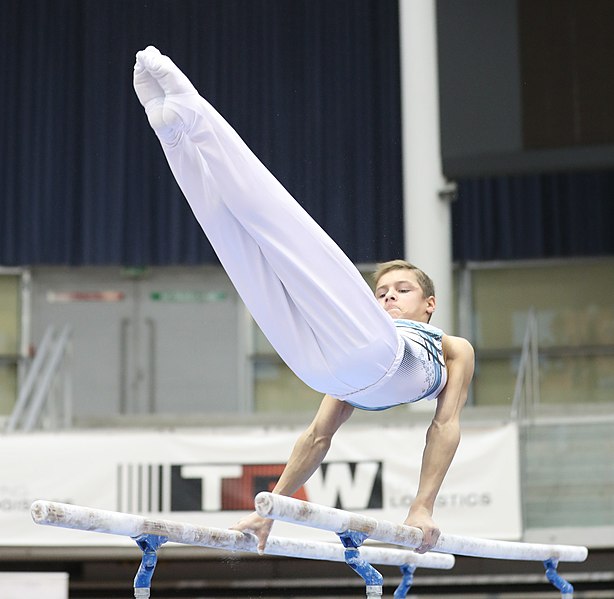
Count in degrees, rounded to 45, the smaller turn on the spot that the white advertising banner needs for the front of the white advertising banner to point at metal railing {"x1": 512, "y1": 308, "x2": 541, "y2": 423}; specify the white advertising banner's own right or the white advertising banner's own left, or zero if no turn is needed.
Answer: approximately 90° to the white advertising banner's own left

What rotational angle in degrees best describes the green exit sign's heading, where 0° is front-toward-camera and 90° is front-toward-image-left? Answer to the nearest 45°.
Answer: approximately 0°

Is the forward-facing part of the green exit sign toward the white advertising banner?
yes

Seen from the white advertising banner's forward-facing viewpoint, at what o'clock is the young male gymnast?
The young male gymnast is roughly at 12 o'clock from the white advertising banner.

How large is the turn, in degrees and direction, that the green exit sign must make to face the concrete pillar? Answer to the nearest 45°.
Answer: approximately 45° to its left

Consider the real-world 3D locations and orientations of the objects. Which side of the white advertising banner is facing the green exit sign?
back

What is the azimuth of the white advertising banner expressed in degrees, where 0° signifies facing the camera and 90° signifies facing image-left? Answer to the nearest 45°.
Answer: approximately 0°

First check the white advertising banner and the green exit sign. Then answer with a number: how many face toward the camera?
2
